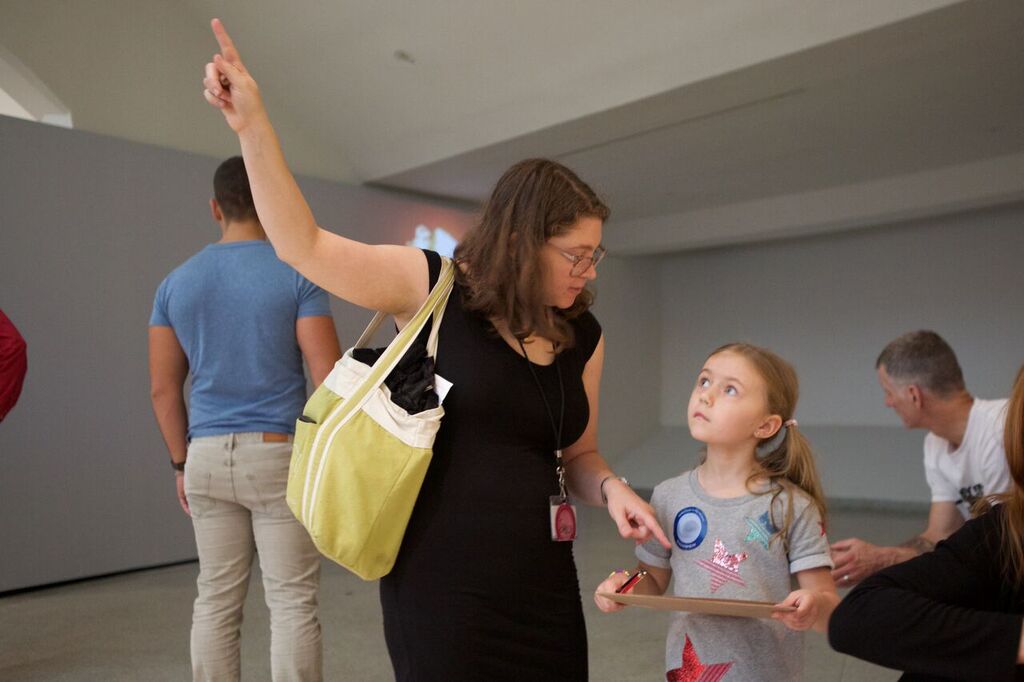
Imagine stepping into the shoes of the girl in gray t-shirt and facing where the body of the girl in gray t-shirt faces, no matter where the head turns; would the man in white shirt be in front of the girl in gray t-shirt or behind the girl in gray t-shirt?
behind

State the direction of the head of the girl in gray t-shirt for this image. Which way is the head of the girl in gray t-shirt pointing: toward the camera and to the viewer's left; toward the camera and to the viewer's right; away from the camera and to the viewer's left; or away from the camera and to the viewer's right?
toward the camera and to the viewer's left

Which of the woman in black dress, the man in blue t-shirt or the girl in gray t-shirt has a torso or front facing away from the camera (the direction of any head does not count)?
the man in blue t-shirt

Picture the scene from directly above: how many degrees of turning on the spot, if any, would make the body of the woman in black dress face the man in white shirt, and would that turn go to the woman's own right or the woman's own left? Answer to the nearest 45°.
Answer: approximately 90° to the woman's own left

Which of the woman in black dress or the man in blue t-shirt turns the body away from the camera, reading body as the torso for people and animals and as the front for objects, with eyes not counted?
the man in blue t-shirt

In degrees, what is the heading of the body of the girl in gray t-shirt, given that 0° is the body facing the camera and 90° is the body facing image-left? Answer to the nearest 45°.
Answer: approximately 45°

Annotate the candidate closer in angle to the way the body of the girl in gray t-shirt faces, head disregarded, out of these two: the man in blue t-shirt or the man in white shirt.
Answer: the man in blue t-shirt

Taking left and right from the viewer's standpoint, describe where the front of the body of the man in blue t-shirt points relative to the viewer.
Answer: facing away from the viewer

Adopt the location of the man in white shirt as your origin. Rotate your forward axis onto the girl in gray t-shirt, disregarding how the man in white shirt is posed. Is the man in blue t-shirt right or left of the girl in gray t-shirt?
right

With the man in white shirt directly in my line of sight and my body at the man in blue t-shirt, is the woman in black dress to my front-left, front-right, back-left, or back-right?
front-right

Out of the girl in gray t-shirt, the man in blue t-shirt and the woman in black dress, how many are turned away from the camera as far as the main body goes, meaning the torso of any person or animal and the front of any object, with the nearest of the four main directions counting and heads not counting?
1

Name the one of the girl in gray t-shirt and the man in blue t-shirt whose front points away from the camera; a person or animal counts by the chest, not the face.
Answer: the man in blue t-shirt
